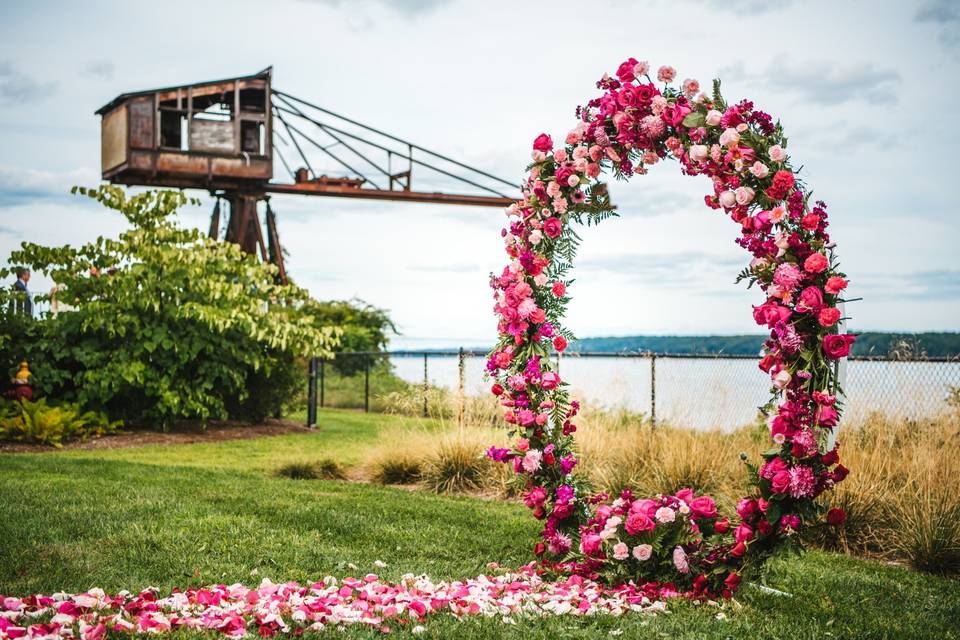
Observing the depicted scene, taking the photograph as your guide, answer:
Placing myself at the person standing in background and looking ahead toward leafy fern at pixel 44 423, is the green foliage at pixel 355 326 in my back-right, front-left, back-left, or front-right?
back-left

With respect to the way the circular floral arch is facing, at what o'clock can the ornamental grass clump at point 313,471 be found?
The ornamental grass clump is roughly at 3 o'clock from the circular floral arch.

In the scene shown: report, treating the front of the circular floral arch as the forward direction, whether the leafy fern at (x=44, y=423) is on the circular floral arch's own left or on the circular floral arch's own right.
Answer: on the circular floral arch's own right

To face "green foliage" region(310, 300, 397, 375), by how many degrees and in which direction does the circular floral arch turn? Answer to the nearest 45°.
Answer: approximately 90° to its right

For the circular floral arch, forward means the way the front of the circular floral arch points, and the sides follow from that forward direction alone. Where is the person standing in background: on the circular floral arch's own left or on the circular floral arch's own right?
on the circular floral arch's own right

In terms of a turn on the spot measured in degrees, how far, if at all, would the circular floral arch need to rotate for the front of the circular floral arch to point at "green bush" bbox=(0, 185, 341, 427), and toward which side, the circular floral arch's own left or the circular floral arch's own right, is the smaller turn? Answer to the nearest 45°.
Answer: approximately 90° to the circular floral arch's own right

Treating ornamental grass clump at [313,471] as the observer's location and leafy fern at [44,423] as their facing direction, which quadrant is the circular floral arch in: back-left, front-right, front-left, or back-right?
back-left

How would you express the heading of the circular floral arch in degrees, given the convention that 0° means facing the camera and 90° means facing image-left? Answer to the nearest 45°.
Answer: approximately 45°

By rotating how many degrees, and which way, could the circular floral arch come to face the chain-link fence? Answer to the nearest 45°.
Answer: approximately 135° to its right
